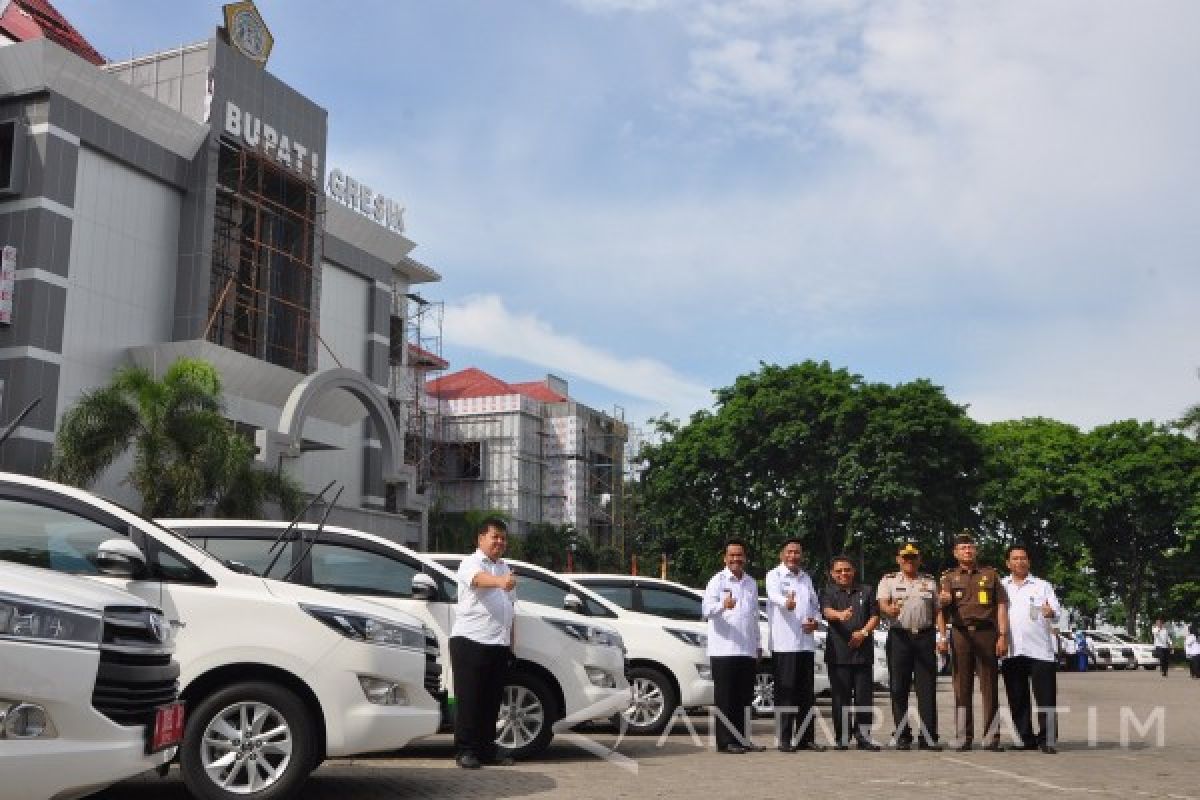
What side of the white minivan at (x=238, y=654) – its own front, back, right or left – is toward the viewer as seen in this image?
right

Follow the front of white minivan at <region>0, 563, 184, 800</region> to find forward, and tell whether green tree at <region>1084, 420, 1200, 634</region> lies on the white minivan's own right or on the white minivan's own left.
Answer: on the white minivan's own left

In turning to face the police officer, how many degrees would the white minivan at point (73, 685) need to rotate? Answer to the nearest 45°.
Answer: approximately 90° to its left

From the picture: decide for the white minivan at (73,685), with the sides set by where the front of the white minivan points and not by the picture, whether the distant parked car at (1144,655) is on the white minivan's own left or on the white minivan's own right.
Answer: on the white minivan's own left

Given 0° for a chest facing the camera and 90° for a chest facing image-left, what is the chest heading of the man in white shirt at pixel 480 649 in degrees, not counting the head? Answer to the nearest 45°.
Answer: approximately 315°

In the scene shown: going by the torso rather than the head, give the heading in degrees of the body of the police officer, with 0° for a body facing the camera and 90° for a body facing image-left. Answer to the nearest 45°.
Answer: approximately 0°

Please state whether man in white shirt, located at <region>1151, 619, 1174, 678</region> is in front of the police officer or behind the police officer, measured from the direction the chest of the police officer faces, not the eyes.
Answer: behind

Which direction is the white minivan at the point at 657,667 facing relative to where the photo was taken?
to the viewer's right
